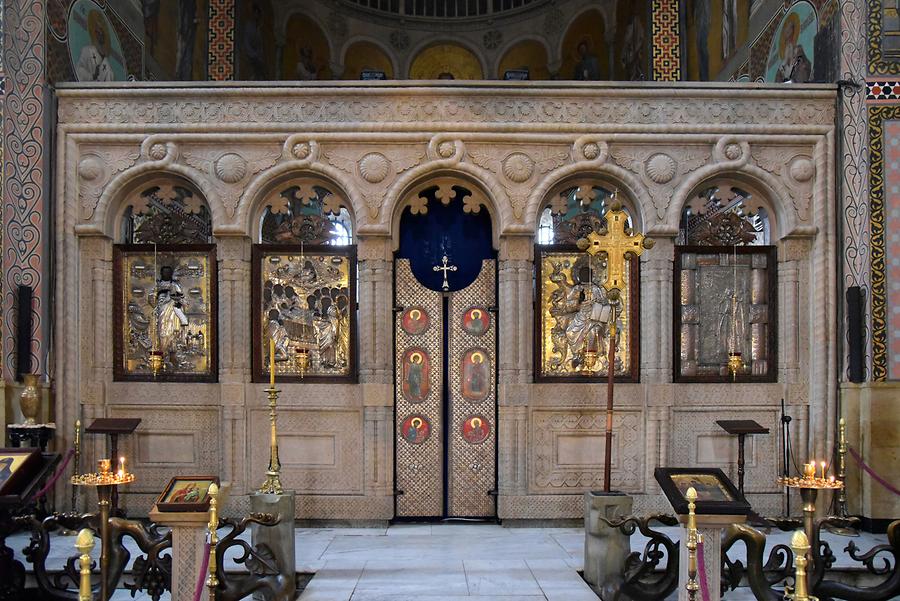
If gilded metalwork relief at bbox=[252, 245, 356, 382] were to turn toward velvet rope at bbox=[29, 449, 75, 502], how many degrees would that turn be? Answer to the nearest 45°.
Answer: approximately 45° to its right

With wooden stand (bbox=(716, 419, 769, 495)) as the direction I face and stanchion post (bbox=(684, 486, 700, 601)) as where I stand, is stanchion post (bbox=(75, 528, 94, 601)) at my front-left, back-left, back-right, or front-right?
back-left

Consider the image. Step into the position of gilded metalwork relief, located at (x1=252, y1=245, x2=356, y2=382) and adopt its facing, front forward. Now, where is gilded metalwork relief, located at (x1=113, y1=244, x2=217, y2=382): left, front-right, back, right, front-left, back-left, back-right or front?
right

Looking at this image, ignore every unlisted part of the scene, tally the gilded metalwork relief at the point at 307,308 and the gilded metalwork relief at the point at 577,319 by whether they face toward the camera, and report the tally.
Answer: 2

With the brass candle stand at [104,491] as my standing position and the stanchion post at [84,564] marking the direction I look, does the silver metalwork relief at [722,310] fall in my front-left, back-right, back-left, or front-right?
back-left

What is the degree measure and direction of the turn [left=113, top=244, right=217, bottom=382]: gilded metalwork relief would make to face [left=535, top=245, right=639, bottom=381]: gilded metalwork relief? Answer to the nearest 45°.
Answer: approximately 90° to its left

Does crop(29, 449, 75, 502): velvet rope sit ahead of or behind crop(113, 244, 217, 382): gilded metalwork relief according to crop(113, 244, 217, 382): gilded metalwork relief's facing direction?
ahead

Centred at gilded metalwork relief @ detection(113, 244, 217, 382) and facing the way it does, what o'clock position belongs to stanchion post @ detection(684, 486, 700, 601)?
The stanchion post is roughly at 11 o'clock from the gilded metalwork relief.

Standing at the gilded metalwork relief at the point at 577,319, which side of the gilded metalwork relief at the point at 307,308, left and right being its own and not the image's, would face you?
left

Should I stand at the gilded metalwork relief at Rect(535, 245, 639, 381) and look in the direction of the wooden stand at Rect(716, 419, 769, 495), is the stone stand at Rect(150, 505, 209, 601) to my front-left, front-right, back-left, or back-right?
back-right

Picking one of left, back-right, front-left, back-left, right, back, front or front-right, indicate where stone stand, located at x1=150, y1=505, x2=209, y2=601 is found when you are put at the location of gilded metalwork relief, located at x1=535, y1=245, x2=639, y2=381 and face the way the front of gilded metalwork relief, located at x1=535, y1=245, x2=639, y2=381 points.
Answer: front-right

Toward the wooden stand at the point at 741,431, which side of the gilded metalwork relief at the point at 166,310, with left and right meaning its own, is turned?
left
